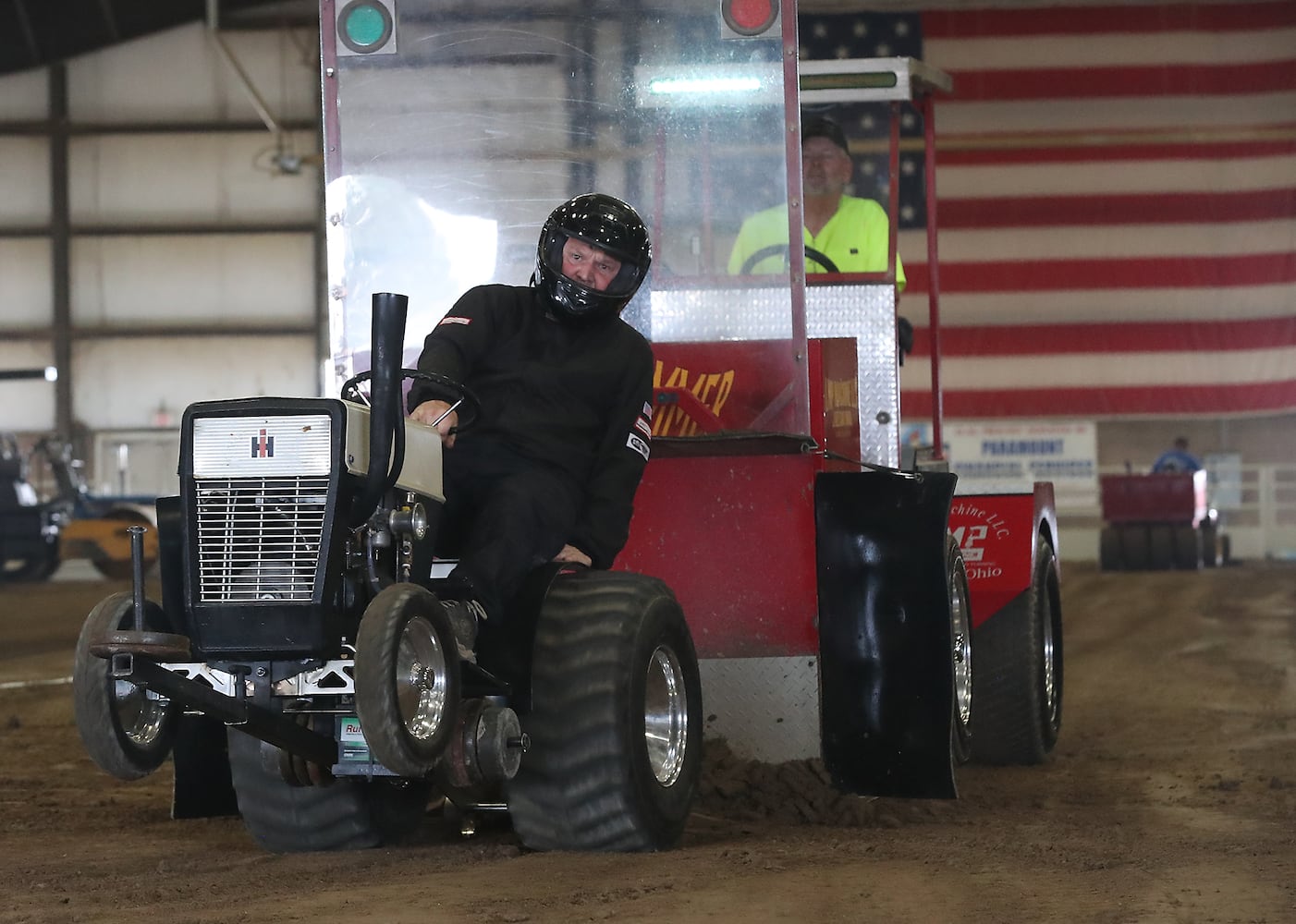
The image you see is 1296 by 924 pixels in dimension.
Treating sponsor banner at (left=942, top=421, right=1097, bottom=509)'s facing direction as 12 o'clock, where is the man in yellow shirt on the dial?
The man in yellow shirt is roughly at 12 o'clock from the sponsor banner.

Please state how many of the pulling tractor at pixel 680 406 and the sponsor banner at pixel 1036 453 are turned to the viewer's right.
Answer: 0

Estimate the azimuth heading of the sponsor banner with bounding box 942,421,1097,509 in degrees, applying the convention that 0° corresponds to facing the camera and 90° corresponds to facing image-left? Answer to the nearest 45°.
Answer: approximately 0°
